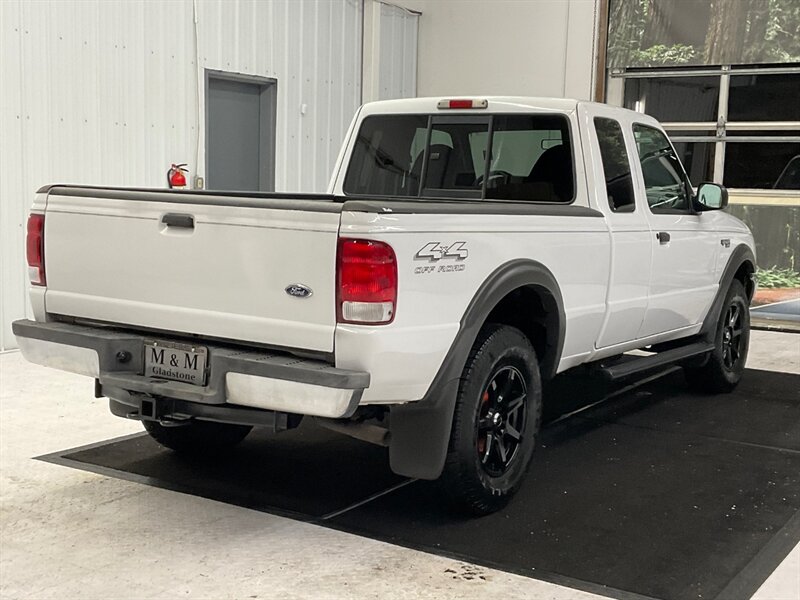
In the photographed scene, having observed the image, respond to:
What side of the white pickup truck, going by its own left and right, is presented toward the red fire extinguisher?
left

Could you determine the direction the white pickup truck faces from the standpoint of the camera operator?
facing away from the viewer and to the right of the viewer
